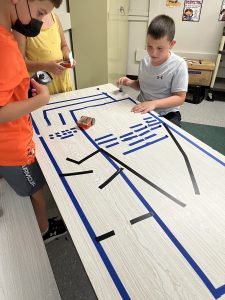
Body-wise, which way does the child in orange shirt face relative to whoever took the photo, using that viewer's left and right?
facing to the right of the viewer

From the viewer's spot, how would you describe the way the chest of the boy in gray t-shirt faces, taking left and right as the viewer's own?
facing the viewer and to the left of the viewer

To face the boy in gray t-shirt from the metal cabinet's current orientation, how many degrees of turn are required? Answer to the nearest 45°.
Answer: approximately 45° to its right

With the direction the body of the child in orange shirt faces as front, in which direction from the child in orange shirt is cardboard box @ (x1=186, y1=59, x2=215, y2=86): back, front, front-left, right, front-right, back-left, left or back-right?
front-left

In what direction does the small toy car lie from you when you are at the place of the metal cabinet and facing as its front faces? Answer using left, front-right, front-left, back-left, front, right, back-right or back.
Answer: front-right

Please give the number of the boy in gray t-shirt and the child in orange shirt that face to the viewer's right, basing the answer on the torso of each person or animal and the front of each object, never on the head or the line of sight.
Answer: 1

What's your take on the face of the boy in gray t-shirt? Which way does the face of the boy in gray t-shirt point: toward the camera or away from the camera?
toward the camera

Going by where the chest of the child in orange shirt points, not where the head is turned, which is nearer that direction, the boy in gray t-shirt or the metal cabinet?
the boy in gray t-shirt

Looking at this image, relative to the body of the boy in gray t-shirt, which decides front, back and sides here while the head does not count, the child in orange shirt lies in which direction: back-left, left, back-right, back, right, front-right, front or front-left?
front
